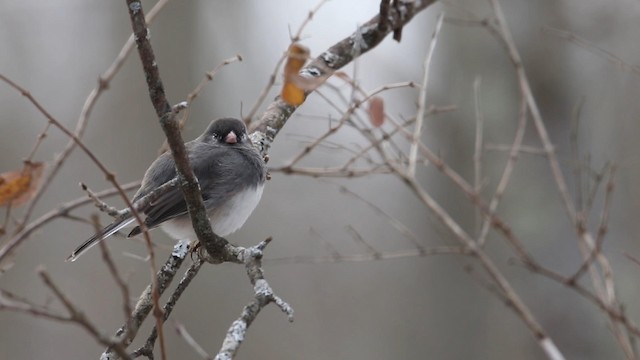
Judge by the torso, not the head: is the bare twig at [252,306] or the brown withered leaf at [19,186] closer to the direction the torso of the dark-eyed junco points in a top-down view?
the bare twig

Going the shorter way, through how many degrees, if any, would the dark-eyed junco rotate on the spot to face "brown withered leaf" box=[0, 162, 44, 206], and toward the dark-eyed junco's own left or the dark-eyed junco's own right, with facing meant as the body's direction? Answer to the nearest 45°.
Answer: approximately 90° to the dark-eyed junco's own right
